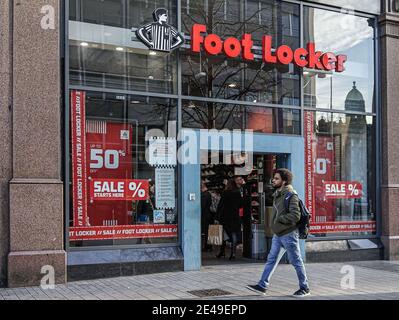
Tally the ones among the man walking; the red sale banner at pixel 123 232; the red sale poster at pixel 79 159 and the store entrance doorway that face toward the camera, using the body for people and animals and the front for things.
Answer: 3

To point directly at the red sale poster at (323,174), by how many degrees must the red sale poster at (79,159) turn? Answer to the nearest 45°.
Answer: approximately 90° to its left

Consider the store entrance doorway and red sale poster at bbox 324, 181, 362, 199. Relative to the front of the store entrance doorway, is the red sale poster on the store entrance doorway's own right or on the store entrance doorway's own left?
on the store entrance doorway's own left

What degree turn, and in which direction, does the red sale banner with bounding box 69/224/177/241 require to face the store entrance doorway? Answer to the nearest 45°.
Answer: approximately 135° to its left

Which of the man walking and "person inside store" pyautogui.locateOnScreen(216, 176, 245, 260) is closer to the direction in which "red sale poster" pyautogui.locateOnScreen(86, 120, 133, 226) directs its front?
the man walking

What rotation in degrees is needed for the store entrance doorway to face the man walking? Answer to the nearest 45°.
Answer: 0° — it already faces them

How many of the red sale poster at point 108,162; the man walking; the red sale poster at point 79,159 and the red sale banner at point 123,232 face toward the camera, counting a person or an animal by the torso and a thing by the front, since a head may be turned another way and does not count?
3

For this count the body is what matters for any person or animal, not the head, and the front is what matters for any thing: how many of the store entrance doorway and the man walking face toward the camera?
1

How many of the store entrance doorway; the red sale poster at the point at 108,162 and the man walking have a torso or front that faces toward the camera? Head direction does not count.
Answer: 2

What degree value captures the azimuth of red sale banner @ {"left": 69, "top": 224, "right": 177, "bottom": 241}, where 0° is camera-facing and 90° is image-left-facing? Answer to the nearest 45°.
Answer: approximately 0°
